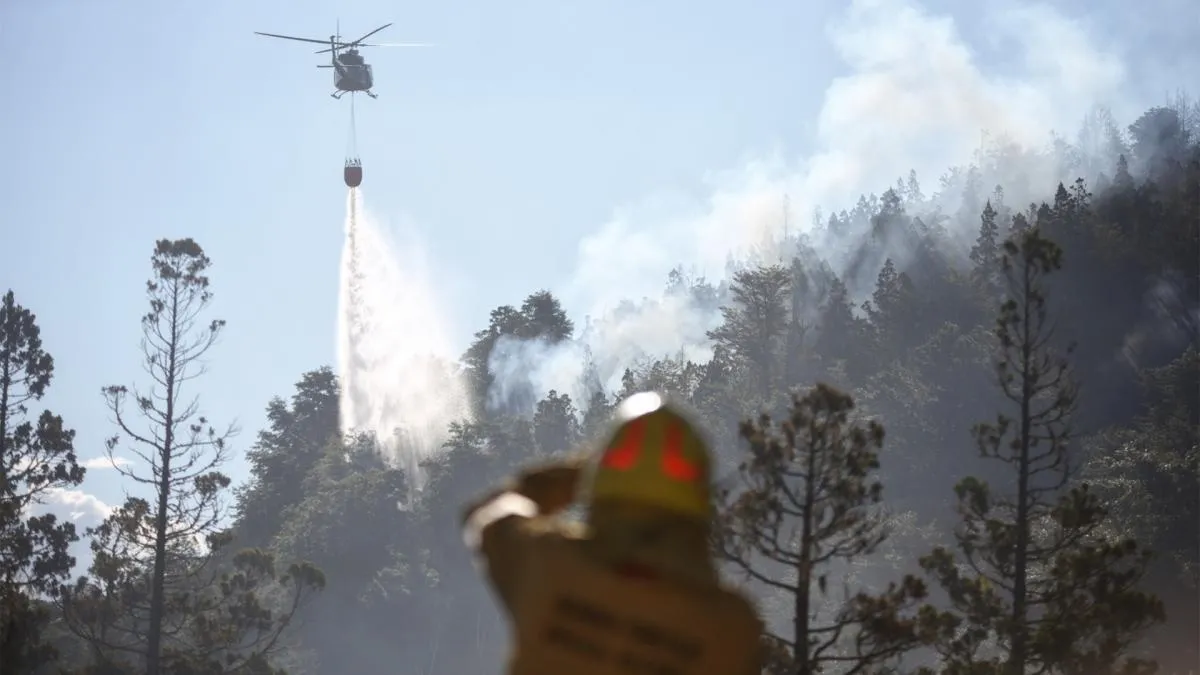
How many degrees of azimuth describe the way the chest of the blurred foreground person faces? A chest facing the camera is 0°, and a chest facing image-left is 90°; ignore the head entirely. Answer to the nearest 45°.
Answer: approximately 180°
